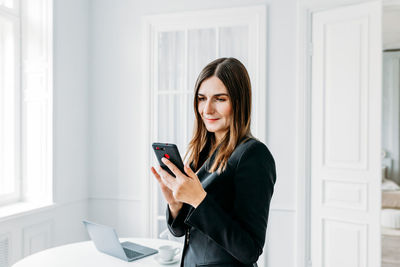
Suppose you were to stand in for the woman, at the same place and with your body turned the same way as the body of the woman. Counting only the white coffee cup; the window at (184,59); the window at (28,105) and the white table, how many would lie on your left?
0

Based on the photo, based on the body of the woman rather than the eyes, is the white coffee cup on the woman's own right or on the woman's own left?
on the woman's own right

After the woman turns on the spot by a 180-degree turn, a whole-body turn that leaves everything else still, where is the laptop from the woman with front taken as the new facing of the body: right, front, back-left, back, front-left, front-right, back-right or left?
left

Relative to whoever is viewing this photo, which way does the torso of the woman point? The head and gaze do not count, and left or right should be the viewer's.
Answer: facing the viewer and to the left of the viewer

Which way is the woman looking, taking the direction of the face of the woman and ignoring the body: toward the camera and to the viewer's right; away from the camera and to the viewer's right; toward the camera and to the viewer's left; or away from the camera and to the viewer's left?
toward the camera and to the viewer's left

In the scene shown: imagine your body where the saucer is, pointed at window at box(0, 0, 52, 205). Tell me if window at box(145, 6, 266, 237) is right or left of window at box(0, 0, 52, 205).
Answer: right

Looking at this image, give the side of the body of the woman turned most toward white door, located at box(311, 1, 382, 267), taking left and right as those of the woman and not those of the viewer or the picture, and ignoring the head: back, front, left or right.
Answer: back

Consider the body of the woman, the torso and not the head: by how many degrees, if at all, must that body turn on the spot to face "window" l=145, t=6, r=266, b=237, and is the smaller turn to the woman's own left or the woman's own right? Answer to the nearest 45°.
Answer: approximately 135° to the woman's own right

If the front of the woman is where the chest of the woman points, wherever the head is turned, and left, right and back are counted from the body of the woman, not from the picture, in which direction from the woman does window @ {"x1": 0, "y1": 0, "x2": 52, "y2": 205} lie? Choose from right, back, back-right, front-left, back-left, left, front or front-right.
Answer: right
